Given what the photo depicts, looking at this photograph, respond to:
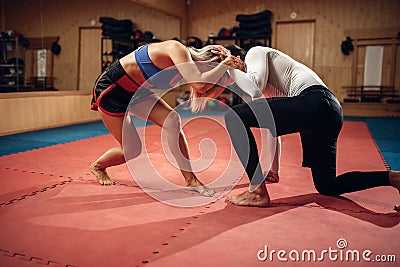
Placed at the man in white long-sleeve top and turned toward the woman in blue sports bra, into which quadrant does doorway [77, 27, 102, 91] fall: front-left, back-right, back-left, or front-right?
front-right

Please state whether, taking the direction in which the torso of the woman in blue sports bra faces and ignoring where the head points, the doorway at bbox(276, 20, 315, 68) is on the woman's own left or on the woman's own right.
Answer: on the woman's own left

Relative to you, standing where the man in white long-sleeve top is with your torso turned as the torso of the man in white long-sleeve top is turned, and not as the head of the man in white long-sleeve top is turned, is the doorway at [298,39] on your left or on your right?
on your right

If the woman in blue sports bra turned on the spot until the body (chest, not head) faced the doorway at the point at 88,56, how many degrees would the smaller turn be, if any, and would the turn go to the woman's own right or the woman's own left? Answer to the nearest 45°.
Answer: approximately 90° to the woman's own left

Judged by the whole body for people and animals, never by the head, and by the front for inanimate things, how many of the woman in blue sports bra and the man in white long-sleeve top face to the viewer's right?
1

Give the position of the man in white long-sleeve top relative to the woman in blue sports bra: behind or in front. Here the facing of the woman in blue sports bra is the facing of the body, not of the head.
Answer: in front

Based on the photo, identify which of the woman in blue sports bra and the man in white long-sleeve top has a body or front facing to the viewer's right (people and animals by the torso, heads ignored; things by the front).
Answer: the woman in blue sports bra

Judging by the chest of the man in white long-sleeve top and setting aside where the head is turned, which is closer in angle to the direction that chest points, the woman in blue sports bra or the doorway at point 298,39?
the woman in blue sports bra

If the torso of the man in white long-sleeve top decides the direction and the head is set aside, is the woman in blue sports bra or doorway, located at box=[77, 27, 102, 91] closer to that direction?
the woman in blue sports bra

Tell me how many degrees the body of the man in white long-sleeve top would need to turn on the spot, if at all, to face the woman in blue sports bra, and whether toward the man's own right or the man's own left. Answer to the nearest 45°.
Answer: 0° — they already face them

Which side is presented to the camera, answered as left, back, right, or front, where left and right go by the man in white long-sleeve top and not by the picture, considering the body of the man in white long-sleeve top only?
left

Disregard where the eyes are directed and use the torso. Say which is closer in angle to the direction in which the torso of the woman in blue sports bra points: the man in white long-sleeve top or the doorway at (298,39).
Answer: the man in white long-sleeve top

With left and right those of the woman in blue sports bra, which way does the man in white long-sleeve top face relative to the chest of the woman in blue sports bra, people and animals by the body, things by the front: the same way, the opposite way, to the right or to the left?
the opposite way

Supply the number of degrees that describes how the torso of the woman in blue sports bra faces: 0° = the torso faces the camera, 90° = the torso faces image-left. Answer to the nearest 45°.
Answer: approximately 270°

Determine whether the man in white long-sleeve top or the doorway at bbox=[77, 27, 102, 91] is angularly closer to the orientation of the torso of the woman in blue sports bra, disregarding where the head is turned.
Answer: the man in white long-sleeve top
